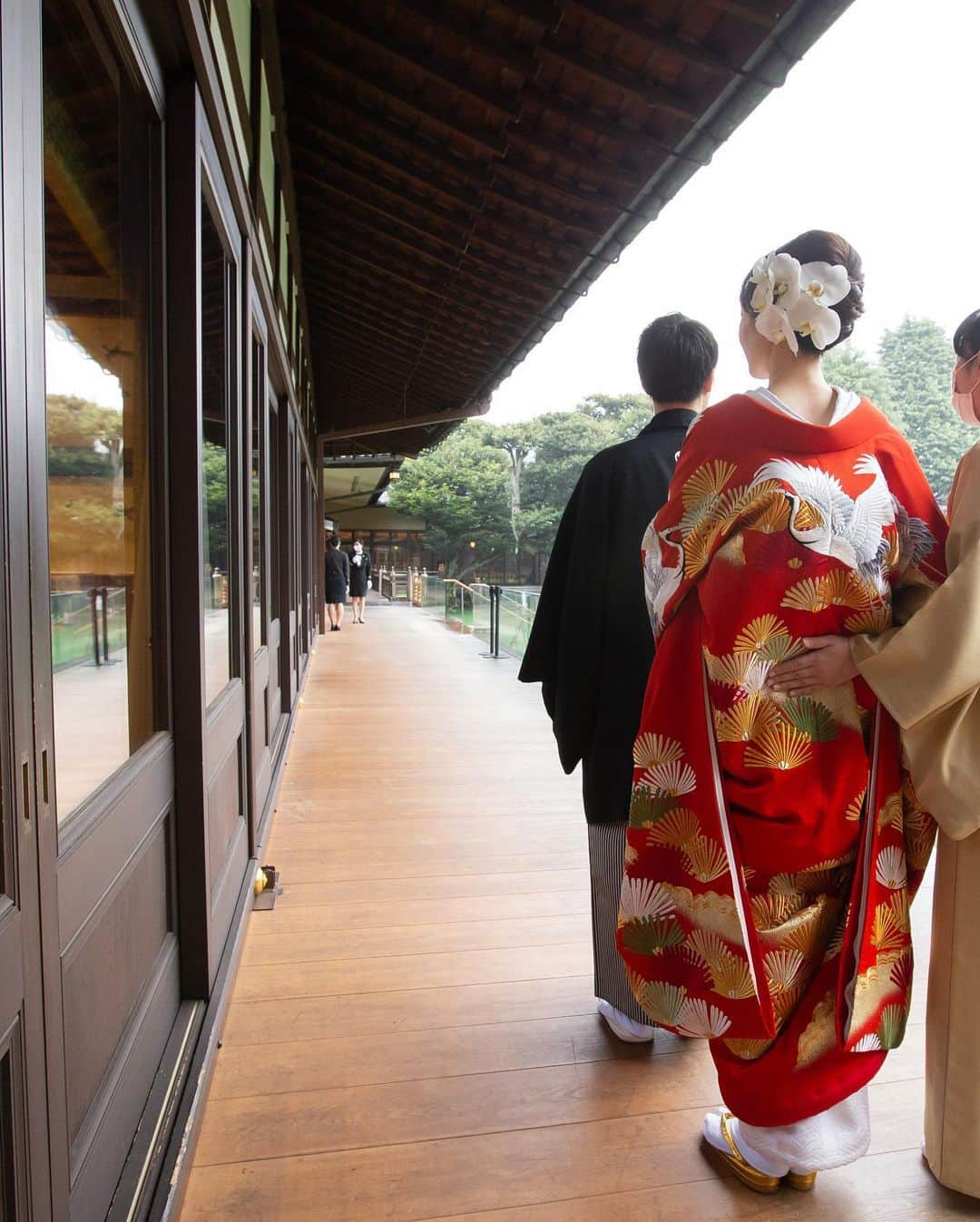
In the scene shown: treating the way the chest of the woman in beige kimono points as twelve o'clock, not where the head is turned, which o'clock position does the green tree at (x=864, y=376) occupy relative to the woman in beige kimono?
The green tree is roughly at 3 o'clock from the woman in beige kimono.

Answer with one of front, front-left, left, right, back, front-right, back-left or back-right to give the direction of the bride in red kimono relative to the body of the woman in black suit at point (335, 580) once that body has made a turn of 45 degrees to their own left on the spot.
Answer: back-left

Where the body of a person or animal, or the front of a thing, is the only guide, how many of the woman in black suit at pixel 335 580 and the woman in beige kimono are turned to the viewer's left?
1

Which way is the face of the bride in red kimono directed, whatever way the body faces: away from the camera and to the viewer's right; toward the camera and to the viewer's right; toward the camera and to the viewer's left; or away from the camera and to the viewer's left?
away from the camera and to the viewer's left

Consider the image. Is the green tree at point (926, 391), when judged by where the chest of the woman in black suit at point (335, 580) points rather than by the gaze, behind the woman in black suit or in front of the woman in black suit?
in front

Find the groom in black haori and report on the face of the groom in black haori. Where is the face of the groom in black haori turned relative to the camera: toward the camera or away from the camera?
away from the camera

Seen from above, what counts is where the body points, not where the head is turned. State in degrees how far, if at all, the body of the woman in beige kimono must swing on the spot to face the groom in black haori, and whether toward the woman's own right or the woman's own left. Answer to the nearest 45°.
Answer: approximately 45° to the woman's own right

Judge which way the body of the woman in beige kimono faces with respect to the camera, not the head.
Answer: to the viewer's left

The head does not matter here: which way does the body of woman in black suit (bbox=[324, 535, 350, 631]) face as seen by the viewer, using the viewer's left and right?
facing away from the viewer
